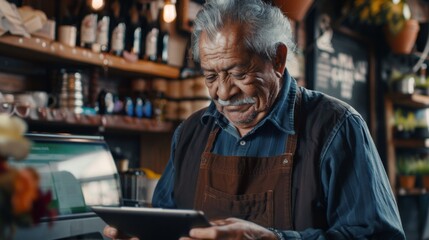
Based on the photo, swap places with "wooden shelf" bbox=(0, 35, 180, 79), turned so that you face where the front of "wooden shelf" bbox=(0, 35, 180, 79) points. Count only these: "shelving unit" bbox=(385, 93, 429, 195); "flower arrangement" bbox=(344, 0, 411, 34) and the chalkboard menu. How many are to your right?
0

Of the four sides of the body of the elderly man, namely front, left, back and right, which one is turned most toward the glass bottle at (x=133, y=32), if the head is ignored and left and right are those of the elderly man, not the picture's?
right

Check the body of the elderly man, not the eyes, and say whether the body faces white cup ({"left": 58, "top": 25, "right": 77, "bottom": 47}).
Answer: no

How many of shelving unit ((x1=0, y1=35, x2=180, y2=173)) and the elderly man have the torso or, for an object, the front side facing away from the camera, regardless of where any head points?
0

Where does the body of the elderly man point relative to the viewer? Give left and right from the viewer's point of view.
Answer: facing the viewer and to the left of the viewer

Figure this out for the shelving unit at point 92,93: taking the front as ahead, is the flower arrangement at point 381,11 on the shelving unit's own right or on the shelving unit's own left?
on the shelving unit's own left

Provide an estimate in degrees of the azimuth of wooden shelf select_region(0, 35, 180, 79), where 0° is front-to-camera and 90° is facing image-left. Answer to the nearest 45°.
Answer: approximately 315°

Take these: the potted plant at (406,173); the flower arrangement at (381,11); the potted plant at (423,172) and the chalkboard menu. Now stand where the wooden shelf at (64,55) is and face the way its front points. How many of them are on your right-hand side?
0

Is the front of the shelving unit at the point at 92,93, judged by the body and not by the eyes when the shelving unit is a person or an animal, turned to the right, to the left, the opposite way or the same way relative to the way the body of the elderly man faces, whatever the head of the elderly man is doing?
to the left

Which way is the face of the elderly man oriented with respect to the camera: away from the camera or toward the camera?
toward the camera

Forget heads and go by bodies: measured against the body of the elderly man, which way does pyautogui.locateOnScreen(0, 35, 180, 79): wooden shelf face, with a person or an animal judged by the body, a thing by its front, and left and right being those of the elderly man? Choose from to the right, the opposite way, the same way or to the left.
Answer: to the left

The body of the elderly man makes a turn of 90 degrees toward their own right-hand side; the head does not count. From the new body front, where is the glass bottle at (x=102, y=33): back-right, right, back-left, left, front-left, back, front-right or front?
front

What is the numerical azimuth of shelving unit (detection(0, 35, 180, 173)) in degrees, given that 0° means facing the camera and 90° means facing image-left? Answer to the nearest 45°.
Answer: approximately 315°

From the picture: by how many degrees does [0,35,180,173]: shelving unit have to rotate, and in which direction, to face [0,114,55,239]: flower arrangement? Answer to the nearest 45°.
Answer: approximately 45° to its right

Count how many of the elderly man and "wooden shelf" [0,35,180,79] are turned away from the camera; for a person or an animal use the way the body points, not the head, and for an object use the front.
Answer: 0
